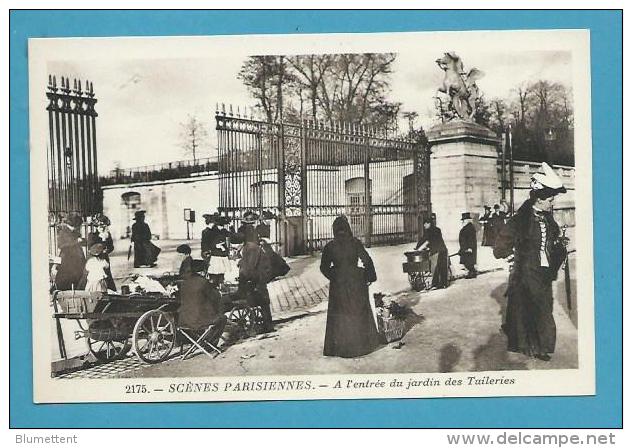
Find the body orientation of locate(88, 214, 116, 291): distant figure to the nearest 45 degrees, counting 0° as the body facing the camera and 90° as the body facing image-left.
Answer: approximately 0°

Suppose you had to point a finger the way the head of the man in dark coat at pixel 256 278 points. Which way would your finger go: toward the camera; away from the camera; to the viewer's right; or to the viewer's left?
away from the camera

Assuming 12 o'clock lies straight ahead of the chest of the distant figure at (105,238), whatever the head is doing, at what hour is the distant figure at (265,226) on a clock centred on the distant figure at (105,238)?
the distant figure at (265,226) is roughly at 9 o'clock from the distant figure at (105,238).

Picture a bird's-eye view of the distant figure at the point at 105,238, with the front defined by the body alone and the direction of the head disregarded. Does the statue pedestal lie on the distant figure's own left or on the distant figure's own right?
on the distant figure's own left
